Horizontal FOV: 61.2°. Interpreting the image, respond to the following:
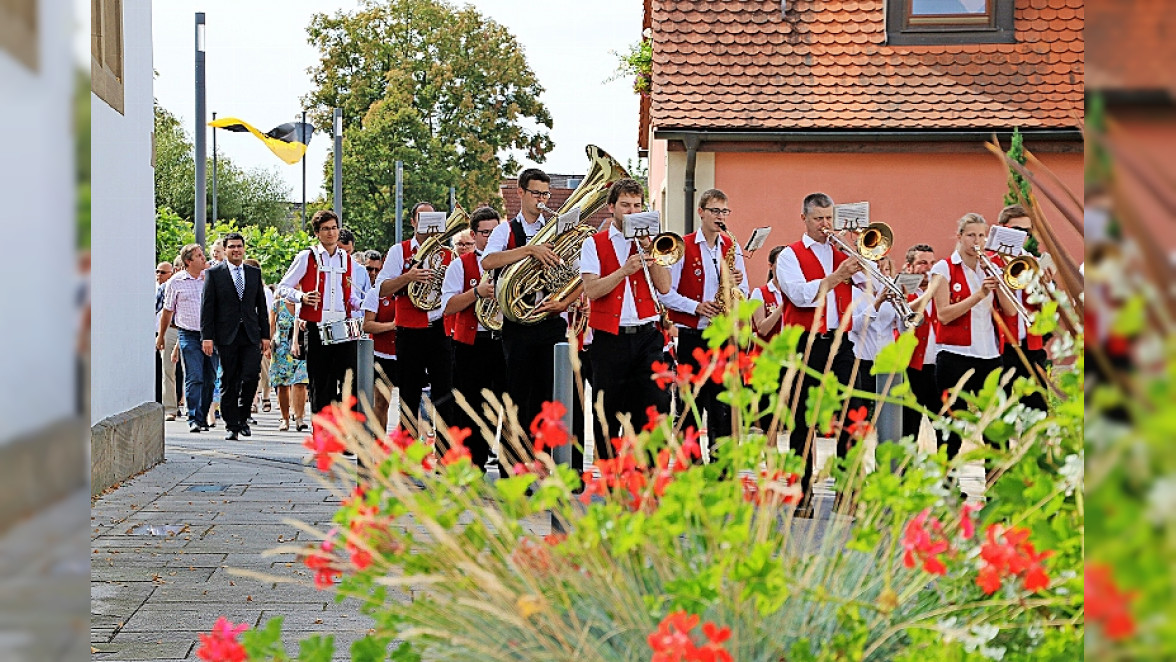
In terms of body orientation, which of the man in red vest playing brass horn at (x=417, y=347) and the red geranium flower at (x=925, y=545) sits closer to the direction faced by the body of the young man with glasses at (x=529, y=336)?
the red geranium flower

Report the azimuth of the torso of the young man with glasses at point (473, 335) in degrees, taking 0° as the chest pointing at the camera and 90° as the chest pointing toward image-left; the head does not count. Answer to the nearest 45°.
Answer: approximately 315°

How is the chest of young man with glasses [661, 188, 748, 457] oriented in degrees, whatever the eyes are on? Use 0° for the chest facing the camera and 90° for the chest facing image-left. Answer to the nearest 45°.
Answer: approximately 315°

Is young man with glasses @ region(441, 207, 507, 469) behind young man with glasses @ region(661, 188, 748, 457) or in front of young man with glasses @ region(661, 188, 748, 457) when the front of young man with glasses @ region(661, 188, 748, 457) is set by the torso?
behind
